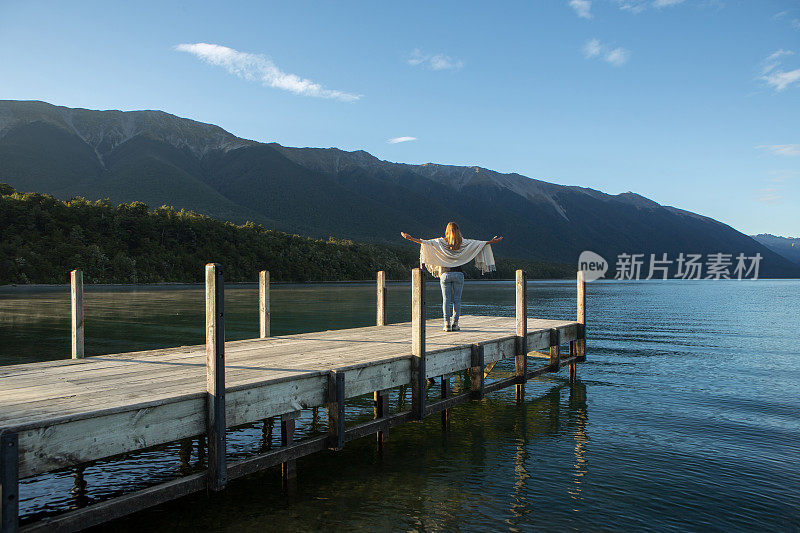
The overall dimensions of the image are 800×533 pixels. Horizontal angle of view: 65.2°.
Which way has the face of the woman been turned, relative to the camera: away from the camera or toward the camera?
away from the camera

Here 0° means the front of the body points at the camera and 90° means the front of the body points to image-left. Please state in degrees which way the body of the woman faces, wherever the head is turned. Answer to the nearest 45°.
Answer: approximately 180°
